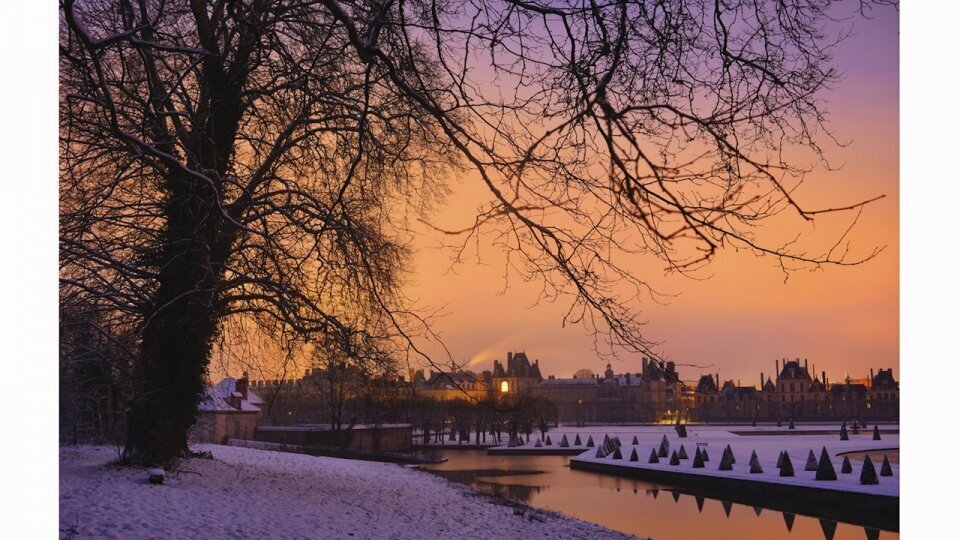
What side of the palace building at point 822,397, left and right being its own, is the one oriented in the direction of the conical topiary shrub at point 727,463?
front

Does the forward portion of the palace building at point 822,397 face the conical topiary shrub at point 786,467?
yes

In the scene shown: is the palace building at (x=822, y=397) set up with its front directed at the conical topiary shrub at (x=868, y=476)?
yes

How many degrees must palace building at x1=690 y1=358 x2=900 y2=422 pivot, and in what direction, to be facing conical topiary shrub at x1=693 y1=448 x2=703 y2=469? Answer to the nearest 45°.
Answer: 0° — it already faces it

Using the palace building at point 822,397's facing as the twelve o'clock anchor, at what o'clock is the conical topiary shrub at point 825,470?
The conical topiary shrub is roughly at 12 o'clock from the palace building.

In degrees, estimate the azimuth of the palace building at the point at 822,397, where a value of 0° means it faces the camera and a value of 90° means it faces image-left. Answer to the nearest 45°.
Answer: approximately 0°
